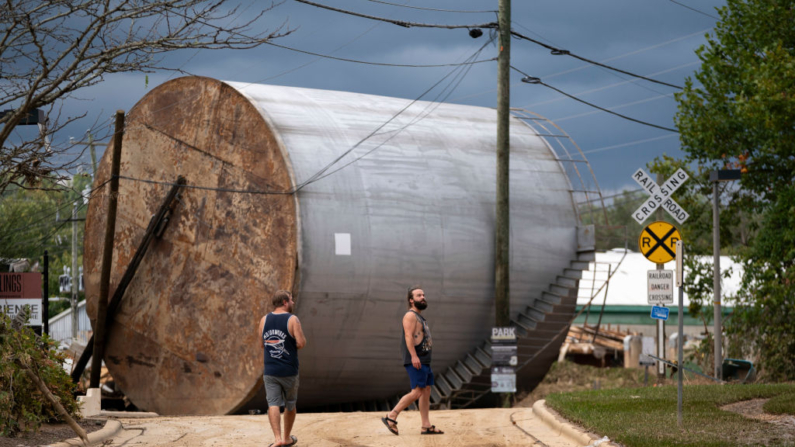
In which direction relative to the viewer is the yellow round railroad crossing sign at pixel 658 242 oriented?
toward the camera

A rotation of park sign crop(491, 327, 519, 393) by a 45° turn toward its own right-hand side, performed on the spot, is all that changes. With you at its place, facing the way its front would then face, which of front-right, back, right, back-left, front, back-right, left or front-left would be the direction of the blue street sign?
left

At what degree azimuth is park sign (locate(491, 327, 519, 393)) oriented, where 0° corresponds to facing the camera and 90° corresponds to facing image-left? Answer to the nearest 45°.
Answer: approximately 0°

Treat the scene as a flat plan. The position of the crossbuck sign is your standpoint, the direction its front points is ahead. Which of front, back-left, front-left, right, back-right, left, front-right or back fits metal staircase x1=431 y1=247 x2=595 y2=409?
back-right

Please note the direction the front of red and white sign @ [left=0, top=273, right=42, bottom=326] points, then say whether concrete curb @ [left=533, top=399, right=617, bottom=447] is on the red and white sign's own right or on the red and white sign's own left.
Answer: on the red and white sign's own left

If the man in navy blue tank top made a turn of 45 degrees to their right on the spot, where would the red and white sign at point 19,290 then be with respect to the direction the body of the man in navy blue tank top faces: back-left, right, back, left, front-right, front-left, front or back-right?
back-left

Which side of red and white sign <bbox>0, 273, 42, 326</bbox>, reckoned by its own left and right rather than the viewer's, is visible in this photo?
front

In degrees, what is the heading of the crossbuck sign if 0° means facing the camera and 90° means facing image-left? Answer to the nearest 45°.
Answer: approximately 0°
